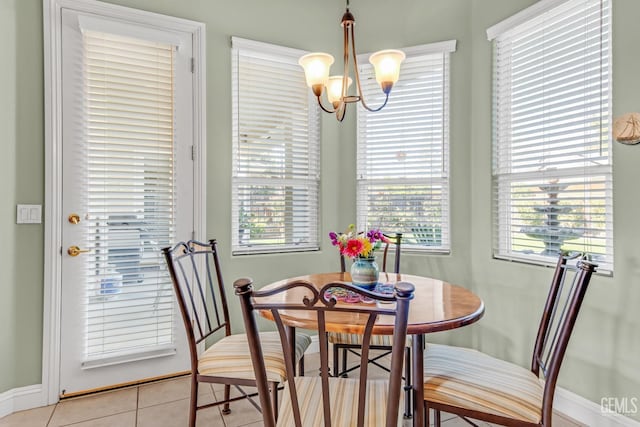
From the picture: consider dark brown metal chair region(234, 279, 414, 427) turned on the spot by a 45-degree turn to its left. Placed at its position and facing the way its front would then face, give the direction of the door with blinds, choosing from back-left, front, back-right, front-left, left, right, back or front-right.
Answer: front

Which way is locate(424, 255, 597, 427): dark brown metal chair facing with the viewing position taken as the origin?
facing to the left of the viewer

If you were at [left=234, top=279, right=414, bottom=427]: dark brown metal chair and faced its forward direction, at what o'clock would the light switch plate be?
The light switch plate is roughly at 10 o'clock from the dark brown metal chair.

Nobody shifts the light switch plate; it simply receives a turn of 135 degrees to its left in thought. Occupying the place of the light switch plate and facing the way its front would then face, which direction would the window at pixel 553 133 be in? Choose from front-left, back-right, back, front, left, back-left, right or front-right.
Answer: right

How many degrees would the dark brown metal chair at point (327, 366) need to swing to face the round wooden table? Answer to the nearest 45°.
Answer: approximately 45° to its right

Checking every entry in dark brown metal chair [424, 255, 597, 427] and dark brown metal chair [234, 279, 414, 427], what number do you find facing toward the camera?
0

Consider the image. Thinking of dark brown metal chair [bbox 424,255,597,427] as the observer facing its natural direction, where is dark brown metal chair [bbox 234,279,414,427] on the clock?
dark brown metal chair [bbox 234,279,414,427] is roughly at 10 o'clock from dark brown metal chair [bbox 424,255,597,427].

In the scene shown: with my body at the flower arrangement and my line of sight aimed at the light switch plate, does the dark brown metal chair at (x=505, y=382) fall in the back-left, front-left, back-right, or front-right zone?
back-left

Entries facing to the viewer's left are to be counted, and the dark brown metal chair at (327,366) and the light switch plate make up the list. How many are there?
0

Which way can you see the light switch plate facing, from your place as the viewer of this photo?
facing the viewer

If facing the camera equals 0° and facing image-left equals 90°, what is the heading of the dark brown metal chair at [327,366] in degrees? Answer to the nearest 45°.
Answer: approximately 180°

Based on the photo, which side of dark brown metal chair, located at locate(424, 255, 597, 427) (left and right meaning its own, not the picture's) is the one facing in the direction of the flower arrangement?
front

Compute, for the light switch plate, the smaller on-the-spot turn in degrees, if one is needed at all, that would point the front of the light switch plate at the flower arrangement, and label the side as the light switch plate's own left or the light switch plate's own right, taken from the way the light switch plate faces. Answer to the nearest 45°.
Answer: approximately 45° to the light switch plate's own left

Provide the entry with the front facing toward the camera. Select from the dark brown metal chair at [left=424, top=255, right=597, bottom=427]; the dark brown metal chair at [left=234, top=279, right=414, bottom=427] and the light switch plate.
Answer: the light switch plate
